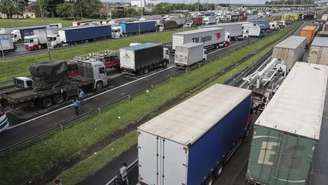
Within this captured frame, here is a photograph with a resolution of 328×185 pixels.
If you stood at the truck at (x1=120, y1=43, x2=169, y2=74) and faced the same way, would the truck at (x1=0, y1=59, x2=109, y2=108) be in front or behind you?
behind

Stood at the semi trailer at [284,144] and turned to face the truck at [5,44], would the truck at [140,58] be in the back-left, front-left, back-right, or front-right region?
front-right

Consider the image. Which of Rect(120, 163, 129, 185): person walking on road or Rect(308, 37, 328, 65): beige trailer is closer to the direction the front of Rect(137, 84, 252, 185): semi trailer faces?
the beige trailer

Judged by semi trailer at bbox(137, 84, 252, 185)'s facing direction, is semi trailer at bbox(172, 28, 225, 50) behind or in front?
in front

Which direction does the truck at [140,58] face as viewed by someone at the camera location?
facing away from the viewer and to the right of the viewer

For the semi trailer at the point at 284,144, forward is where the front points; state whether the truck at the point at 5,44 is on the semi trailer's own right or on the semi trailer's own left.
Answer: on the semi trailer's own left

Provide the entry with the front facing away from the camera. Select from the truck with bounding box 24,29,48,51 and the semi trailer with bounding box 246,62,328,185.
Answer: the semi trailer

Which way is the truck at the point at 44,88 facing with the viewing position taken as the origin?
facing away from the viewer and to the right of the viewer

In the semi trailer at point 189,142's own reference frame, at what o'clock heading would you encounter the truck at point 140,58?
The truck is roughly at 10 o'clock from the semi trailer.

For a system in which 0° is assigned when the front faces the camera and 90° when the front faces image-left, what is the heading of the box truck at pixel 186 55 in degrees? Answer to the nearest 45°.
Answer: approximately 225°

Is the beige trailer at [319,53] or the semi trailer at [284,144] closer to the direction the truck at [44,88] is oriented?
the beige trailer

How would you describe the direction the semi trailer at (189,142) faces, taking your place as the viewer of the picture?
facing away from the viewer and to the right of the viewer

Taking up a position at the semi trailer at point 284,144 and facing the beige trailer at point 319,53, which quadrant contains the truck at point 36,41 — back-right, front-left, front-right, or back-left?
front-left

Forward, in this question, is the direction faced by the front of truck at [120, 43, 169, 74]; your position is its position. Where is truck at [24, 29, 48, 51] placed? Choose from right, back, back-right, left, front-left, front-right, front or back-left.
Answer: left

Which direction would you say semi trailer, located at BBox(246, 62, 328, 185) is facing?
away from the camera
